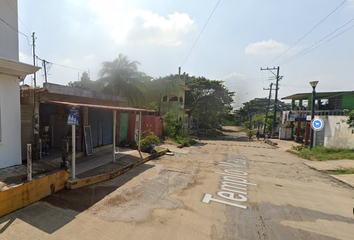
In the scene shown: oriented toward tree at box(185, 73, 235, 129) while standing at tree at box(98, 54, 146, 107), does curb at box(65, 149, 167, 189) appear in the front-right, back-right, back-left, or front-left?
back-right
